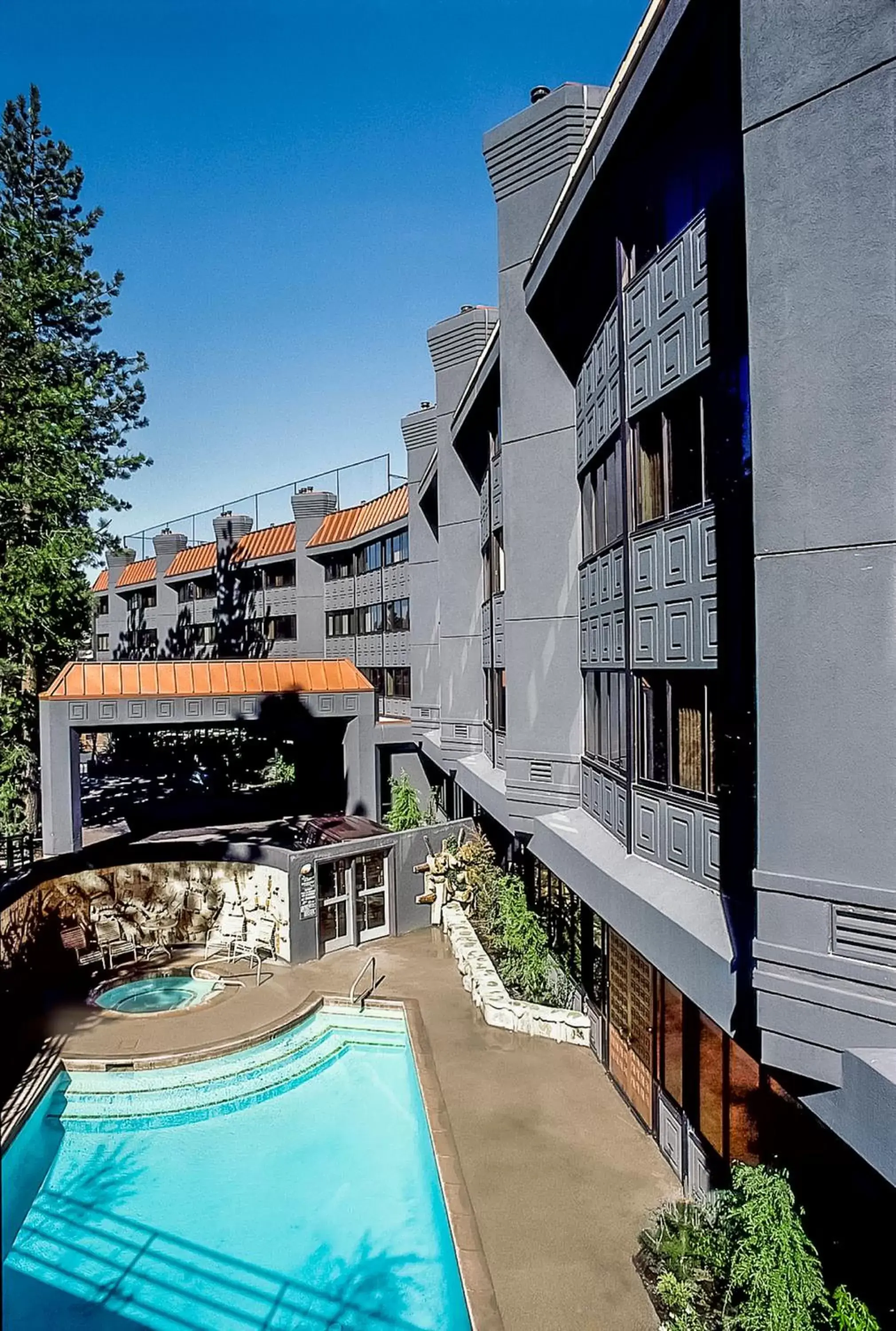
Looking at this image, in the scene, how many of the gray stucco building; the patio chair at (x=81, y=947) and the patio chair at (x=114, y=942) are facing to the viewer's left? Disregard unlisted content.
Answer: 1

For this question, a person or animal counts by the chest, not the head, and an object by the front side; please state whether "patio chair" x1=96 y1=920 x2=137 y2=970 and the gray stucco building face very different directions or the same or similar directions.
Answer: very different directions

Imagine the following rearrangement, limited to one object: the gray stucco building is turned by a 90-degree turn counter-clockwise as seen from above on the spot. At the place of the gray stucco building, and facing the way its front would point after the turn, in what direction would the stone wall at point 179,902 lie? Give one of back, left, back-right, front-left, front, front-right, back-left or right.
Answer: back-right

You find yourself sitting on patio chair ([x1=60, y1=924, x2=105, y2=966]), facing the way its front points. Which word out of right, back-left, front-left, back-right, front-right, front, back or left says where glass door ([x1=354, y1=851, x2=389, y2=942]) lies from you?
front-left

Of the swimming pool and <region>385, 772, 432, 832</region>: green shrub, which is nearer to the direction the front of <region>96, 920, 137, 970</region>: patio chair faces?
the swimming pool

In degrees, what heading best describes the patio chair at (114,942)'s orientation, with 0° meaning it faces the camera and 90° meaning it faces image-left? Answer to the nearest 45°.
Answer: approximately 315°

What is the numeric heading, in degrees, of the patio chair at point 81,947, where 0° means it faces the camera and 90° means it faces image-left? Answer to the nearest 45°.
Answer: approximately 315°

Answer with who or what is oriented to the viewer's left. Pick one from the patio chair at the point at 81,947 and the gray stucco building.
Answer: the gray stucco building

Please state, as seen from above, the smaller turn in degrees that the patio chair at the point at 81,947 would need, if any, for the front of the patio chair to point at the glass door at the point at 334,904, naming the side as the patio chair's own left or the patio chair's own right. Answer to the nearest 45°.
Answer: approximately 45° to the patio chair's own left

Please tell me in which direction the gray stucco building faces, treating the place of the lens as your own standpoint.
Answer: facing to the left of the viewer

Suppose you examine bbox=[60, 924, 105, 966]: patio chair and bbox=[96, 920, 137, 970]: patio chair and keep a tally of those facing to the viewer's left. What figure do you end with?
0
